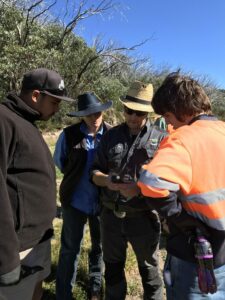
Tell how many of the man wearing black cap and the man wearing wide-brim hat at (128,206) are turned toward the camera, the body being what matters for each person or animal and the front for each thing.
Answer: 1

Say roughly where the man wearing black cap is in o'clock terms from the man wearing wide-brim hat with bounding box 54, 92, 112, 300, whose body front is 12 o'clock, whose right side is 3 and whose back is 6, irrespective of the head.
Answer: The man wearing black cap is roughly at 2 o'clock from the man wearing wide-brim hat.

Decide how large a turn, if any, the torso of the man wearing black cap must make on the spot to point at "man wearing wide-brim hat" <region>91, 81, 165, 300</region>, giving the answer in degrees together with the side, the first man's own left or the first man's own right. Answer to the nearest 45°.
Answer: approximately 45° to the first man's own left

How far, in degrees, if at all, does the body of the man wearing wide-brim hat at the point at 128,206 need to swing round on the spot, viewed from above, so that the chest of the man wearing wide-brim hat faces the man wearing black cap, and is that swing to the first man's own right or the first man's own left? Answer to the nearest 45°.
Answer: approximately 45° to the first man's own right

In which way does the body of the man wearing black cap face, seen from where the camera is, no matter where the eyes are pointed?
to the viewer's right

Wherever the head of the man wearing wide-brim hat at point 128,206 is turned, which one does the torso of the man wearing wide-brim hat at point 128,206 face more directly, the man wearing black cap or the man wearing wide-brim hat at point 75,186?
the man wearing black cap

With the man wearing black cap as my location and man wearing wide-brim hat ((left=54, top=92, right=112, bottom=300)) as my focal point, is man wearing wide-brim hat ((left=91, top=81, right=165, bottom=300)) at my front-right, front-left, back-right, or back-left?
front-right

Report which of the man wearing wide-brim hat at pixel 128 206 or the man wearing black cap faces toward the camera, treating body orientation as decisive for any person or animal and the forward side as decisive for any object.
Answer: the man wearing wide-brim hat

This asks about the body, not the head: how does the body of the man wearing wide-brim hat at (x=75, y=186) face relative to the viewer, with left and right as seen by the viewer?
facing the viewer and to the right of the viewer

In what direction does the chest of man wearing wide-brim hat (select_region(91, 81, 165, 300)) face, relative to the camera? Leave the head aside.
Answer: toward the camera

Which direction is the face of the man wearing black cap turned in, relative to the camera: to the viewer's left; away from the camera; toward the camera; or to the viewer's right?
to the viewer's right
